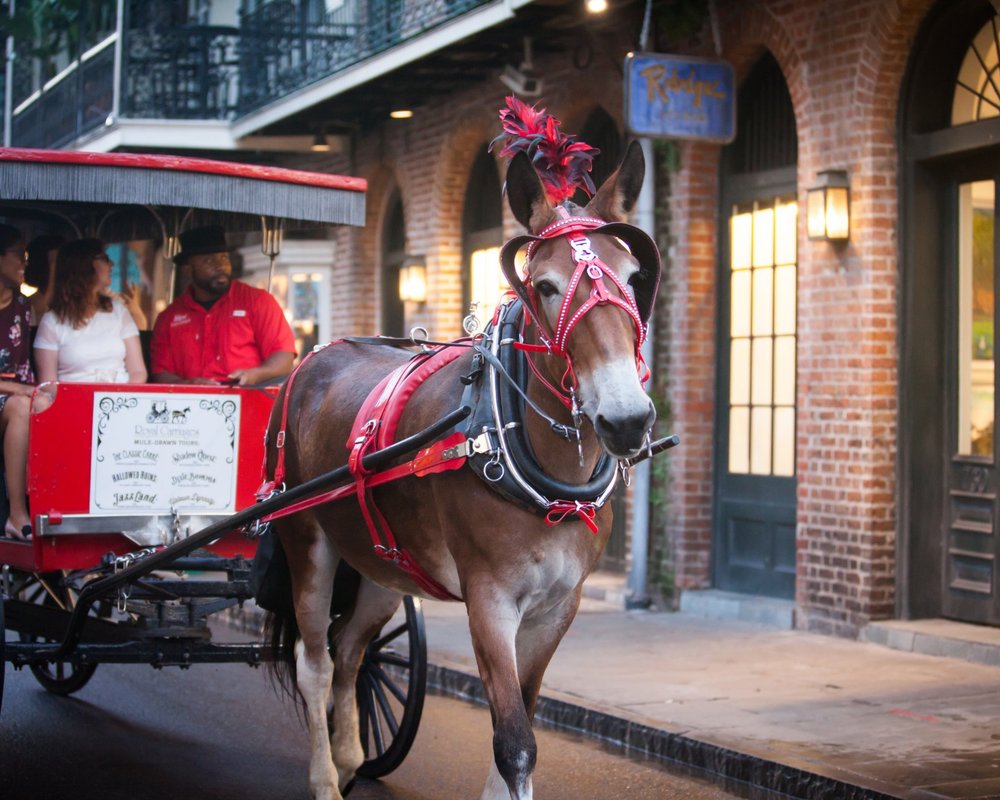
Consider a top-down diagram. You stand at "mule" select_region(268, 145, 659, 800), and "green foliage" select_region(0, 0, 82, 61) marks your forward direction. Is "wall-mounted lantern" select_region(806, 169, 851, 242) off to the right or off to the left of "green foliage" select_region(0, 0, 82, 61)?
right

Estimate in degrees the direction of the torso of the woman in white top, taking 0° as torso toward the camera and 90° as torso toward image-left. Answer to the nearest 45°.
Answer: approximately 315°

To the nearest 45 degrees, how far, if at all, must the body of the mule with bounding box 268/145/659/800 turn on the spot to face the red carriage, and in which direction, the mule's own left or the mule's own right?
approximately 180°

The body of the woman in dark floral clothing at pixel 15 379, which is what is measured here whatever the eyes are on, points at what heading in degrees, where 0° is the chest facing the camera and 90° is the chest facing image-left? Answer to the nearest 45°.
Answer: approximately 315°

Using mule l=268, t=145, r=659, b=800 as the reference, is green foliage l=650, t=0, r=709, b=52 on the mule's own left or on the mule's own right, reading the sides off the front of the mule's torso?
on the mule's own left

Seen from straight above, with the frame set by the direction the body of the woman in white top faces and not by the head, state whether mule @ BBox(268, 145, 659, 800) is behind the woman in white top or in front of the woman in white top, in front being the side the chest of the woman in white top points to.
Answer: in front

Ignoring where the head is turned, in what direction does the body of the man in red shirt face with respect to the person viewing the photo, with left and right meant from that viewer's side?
facing the viewer

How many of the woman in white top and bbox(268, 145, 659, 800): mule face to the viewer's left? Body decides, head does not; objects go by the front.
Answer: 0

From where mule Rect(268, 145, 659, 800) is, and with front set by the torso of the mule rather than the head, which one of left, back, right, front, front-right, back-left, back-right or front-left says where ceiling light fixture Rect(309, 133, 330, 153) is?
back-left

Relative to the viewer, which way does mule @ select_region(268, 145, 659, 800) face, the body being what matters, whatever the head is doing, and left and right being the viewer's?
facing the viewer and to the right of the viewer

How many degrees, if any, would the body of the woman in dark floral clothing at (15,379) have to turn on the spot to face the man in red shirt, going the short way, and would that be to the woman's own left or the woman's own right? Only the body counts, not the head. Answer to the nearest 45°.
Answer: approximately 45° to the woman's own left

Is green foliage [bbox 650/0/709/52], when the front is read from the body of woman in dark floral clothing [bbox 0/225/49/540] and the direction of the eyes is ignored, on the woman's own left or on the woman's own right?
on the woman's own left

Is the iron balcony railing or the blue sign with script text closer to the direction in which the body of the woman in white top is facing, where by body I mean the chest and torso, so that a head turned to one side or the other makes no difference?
the blue sign with script text
